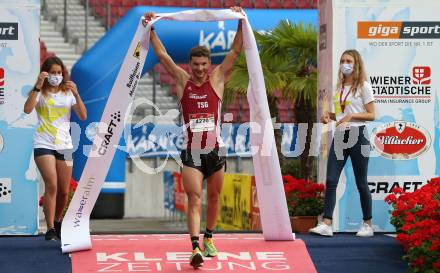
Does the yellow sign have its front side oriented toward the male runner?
yes

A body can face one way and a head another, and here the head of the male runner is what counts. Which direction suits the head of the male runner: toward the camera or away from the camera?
toward the camera

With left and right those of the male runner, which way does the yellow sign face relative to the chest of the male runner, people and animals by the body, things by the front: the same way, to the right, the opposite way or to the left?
the same way

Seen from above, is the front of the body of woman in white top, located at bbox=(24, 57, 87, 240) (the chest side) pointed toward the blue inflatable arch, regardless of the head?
no

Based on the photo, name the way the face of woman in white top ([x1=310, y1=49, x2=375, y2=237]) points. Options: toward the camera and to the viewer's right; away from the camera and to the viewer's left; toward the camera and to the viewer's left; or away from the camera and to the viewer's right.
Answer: toward the camera and to the viewer's left

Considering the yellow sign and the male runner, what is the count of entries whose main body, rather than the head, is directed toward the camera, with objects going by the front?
2

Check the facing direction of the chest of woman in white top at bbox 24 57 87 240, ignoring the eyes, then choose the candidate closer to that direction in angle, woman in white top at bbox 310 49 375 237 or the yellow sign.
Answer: the woman in white top

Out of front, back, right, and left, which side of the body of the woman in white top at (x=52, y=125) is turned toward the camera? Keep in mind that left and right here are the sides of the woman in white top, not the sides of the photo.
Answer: front

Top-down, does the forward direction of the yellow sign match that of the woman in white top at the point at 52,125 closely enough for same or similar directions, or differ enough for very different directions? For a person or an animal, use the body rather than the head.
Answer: same or similar directions

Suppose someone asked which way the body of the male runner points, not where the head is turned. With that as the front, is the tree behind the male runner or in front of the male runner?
behind

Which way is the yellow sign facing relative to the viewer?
toward the camera

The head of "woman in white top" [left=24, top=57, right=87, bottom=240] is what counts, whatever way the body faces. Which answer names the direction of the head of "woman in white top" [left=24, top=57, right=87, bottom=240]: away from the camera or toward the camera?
toward the camera

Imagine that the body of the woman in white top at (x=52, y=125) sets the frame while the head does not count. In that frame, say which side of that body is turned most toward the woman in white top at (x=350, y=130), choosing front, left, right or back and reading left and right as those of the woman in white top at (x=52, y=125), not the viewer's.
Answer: left

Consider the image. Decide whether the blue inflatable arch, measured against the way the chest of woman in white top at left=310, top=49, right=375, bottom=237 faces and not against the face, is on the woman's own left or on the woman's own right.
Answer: on the woman's own right

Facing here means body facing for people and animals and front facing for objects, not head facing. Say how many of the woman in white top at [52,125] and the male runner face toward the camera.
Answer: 2
